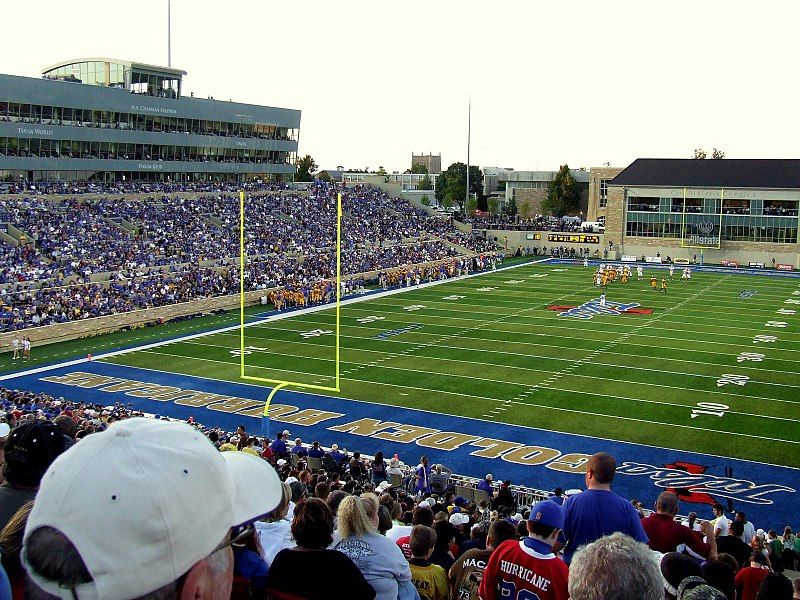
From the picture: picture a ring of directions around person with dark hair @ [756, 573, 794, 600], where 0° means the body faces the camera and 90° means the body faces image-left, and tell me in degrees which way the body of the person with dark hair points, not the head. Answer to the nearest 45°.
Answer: approximately 180°

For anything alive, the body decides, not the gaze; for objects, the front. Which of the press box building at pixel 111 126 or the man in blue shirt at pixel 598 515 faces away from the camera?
the man in blue shirt

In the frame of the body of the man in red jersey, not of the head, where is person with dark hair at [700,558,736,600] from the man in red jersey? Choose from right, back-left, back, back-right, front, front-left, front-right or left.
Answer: front-right

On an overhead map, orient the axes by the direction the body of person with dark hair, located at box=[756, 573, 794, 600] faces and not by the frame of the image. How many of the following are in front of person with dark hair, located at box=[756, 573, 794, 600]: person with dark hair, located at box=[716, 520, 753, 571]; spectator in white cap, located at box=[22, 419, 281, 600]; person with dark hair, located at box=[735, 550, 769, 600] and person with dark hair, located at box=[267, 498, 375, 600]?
2

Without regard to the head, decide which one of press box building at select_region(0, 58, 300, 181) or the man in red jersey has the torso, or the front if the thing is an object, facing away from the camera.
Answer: the man in red jersey

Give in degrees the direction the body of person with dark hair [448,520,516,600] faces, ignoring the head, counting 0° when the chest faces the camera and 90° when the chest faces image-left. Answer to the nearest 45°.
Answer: approximately 180°

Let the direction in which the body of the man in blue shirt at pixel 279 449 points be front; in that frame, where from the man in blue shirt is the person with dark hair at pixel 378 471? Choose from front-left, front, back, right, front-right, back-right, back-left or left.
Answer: right

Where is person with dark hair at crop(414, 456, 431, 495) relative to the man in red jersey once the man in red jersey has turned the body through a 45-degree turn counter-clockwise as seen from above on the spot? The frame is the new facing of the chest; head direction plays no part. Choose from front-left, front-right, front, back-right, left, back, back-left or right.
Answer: front-right

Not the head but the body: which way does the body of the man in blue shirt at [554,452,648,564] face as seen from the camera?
away from the camera

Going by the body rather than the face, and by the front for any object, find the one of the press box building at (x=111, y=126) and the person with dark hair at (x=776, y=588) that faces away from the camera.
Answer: the person with dark hair

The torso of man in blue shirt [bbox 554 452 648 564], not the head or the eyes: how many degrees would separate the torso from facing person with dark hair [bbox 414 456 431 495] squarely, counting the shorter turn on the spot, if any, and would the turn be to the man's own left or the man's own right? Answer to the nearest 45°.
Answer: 0° — they already face them

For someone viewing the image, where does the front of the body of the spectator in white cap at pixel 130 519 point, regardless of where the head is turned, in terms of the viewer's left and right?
facing away from the viewer and to the right of the viewer

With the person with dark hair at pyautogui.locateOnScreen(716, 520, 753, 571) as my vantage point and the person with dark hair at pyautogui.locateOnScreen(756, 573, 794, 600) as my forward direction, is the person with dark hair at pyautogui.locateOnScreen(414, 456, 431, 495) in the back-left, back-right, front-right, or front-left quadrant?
back-right
